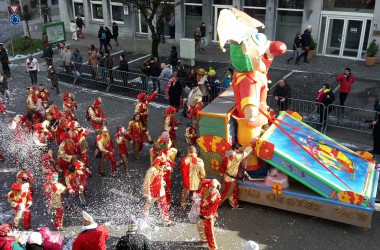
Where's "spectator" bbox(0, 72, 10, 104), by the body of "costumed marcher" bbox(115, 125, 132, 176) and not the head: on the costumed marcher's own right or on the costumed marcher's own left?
on the costumed marcher's own right

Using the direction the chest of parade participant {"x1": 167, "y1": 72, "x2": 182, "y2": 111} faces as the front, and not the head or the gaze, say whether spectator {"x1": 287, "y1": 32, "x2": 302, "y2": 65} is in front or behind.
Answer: behind

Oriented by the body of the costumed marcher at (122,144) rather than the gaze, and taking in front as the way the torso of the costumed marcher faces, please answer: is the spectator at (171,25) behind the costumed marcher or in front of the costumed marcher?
behind

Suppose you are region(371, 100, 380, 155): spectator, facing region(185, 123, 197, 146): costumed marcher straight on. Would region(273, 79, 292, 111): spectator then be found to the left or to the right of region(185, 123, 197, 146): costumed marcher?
right

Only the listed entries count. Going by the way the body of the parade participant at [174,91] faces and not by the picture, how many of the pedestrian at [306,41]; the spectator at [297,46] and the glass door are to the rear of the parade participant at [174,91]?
3

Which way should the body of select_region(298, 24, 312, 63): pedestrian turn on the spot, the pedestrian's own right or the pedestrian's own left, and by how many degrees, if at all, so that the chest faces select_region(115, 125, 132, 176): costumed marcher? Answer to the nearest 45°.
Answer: approximately 90° to the pedestrian's own right

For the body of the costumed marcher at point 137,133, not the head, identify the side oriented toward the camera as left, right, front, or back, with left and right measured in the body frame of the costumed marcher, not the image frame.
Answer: front

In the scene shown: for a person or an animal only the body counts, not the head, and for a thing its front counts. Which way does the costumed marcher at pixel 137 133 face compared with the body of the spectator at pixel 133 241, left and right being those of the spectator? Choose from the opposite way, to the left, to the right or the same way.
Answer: the opposite way

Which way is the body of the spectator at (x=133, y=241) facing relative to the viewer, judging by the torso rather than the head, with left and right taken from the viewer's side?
facing away from the viewer
